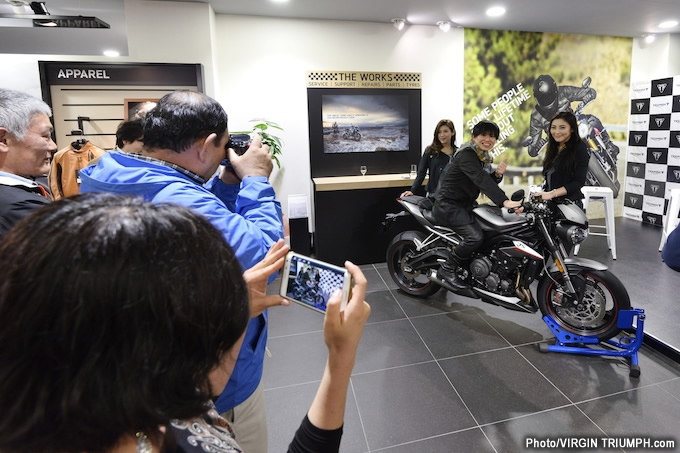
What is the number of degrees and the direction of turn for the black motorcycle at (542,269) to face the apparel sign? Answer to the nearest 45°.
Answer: approximately 135° to its right

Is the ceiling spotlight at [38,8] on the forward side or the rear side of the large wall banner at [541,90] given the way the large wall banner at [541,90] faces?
on the forward side

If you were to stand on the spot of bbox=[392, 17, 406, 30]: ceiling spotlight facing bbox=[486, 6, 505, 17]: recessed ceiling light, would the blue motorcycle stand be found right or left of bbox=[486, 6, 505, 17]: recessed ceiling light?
right

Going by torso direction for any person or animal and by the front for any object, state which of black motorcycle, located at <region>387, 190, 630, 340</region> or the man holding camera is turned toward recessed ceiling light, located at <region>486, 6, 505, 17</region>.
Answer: the man holding camera

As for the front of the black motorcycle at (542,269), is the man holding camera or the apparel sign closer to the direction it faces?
the man holding camera

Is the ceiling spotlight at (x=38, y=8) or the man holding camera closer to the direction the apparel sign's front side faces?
the man holding camera

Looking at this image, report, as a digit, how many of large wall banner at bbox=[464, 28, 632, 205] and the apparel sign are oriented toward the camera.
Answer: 2

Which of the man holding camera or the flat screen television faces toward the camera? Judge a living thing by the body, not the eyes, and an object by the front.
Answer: the flat screen television

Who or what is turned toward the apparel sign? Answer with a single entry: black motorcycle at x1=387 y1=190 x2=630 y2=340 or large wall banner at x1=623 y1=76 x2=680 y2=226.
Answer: the large wall banner

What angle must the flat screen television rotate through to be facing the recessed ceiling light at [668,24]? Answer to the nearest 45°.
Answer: approximately 90° to its left

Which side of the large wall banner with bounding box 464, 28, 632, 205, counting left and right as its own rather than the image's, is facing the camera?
front

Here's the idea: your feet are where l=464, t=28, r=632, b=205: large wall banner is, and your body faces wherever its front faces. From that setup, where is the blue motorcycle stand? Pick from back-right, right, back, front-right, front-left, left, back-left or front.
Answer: front

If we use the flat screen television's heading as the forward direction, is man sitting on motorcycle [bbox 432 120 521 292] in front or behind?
in front

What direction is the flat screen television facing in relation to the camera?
toward the camera

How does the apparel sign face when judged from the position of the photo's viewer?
facing the viewer
